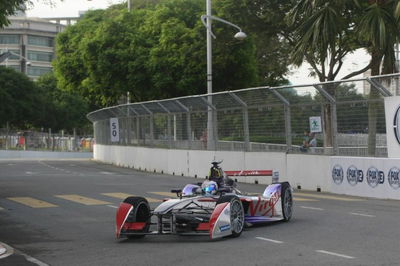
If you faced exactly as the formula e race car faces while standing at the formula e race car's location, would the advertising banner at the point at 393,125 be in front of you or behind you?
behind

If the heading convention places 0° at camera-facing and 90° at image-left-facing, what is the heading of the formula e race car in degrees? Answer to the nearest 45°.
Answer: approximately 45°

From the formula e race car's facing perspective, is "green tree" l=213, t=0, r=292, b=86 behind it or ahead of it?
behind
